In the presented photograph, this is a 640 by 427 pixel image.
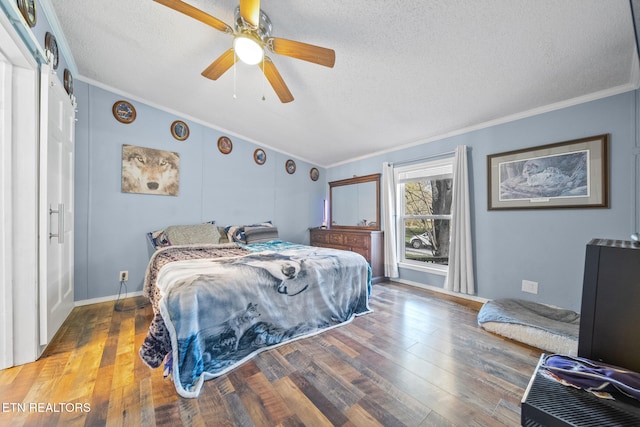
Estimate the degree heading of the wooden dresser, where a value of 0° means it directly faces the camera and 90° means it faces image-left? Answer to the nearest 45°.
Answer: approximately 45°

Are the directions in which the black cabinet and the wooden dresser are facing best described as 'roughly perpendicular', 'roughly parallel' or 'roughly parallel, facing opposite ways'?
roughly perpendicular

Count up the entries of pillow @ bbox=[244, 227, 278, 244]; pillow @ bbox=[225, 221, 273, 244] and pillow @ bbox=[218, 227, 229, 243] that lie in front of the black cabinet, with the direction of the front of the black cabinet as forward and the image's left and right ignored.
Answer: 3

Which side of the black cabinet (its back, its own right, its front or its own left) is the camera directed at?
left

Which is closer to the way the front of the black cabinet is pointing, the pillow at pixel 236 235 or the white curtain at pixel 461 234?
the pillow

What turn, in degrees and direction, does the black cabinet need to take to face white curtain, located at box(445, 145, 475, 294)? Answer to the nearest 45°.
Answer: approximately 45° to its right
